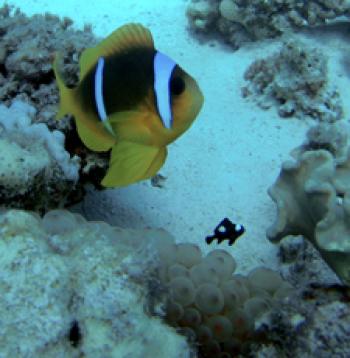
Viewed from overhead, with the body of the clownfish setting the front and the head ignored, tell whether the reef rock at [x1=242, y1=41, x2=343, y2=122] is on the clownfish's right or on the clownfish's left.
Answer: on the clownfish's left

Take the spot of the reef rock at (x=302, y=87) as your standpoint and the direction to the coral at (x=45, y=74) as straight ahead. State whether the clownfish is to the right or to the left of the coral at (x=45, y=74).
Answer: left

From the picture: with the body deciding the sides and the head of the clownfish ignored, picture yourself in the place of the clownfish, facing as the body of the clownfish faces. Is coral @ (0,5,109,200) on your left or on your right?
on your left

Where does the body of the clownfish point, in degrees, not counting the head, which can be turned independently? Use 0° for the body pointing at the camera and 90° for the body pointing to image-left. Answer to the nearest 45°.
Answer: approximately 270°
